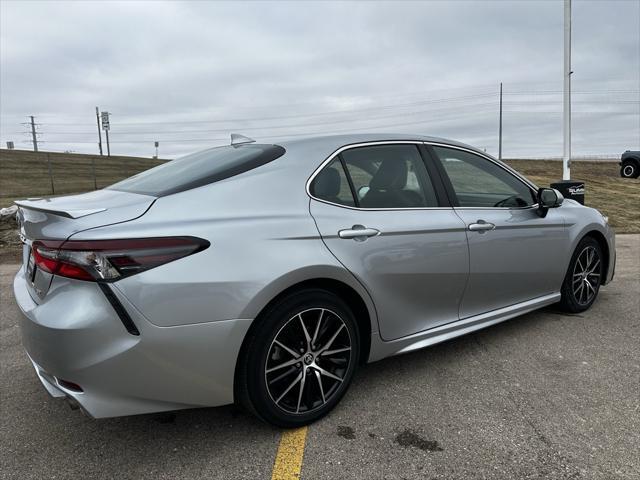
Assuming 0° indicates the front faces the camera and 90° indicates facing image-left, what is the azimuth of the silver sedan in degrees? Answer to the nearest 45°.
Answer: approximately 225°

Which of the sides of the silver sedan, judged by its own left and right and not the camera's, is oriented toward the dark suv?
front

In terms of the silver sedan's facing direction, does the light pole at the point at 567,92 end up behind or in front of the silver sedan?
in front
